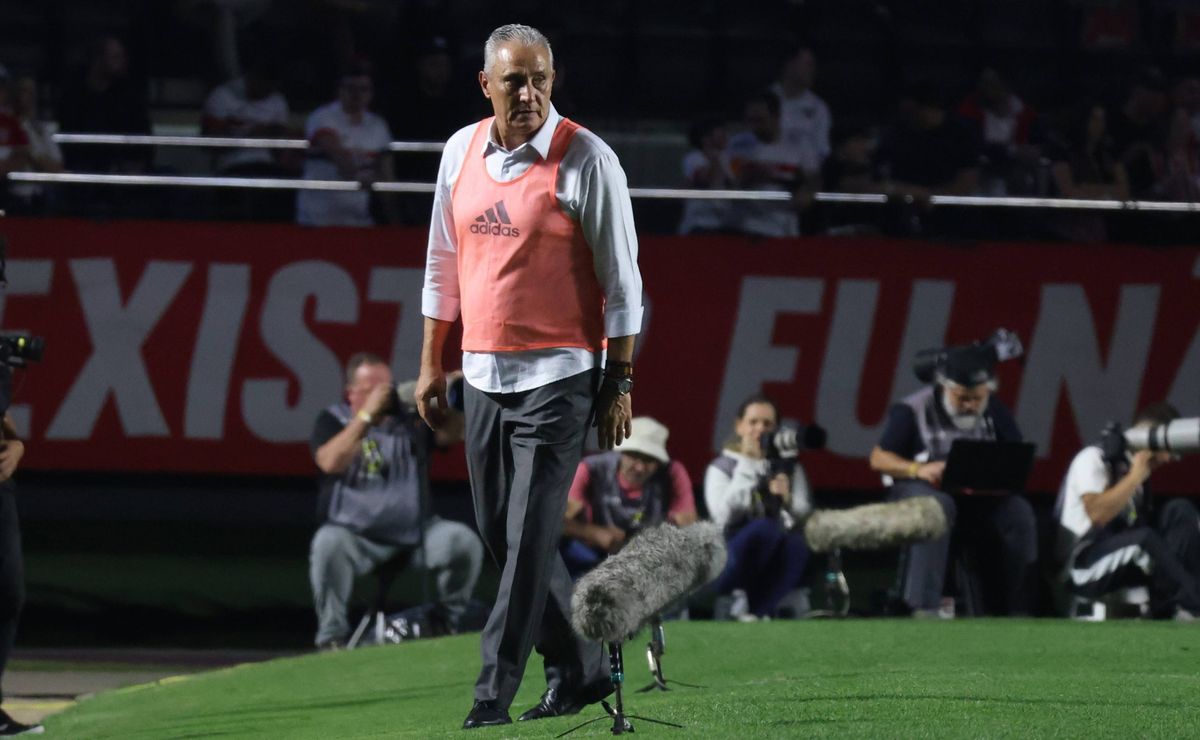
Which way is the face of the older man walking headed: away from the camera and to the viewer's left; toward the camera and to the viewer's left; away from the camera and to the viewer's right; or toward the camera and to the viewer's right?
toward the camera and to the viewer's right

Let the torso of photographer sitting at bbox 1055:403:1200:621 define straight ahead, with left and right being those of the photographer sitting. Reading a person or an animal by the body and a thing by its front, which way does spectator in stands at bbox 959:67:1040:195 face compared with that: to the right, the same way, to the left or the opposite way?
to the right

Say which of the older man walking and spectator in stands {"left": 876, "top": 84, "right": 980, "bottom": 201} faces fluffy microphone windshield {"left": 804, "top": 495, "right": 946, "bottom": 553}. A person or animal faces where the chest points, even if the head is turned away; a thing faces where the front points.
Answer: the spectator in stands

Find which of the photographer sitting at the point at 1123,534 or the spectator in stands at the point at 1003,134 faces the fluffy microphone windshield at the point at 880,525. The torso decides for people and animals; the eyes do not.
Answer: the spectator in stands

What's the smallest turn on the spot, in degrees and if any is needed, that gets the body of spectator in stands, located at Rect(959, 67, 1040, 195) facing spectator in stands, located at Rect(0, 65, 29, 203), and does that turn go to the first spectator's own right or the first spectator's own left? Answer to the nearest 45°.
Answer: approximately 45° to the first spectator's own right

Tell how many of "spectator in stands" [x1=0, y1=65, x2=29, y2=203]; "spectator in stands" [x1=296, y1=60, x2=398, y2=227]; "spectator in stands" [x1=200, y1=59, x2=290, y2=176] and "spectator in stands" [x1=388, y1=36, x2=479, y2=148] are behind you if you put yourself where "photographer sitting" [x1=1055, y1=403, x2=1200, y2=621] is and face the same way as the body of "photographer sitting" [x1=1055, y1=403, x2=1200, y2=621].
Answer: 4

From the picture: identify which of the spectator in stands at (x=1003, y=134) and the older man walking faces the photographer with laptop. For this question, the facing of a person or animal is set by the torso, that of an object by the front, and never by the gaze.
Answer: the spectator in stands

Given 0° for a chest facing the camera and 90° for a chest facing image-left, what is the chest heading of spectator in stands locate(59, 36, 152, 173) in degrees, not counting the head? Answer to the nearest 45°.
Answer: approximately 0°

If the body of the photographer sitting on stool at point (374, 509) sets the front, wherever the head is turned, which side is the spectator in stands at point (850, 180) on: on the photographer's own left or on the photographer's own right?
on the photographer's own left

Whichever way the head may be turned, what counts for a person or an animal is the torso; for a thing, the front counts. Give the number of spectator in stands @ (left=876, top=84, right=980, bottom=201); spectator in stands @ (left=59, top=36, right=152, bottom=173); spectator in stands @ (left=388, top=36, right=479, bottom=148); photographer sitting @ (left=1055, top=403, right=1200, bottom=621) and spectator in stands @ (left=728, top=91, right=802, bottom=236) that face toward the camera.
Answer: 4
